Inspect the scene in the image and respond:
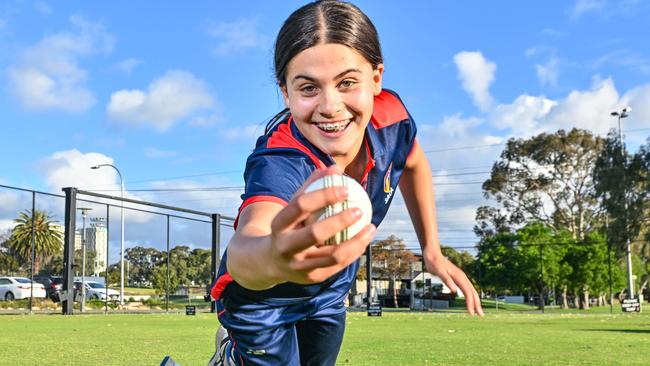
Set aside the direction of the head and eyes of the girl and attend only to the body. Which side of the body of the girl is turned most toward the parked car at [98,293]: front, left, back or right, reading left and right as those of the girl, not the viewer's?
back

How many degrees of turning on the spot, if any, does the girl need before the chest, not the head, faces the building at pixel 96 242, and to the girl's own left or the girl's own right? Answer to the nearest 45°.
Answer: approximately 180°

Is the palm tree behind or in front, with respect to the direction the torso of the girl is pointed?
behind

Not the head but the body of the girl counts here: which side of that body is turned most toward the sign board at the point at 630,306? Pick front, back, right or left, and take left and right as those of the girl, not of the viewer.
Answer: back

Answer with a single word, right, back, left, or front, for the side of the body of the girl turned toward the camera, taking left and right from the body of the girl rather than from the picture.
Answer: front

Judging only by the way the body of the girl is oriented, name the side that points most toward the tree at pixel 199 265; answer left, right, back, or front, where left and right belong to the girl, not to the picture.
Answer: back

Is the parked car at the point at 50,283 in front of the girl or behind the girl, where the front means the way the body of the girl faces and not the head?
behind

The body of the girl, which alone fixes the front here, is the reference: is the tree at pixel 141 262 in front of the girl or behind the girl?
behind
